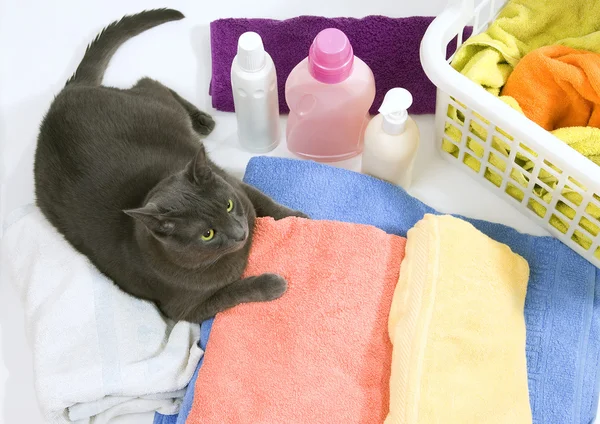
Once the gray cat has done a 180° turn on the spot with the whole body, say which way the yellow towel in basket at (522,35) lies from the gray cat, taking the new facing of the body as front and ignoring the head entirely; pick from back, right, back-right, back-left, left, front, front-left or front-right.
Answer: back-right

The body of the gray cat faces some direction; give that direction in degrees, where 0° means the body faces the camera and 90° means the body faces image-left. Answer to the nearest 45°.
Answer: approximately 315°

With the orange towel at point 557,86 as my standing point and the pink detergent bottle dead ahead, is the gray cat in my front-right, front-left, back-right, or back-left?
front-left

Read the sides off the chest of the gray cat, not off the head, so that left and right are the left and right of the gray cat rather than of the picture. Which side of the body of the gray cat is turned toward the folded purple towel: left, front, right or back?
left

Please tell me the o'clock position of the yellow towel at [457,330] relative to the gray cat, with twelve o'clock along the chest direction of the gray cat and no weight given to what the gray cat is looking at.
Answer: The yellow towel is roughly at 12 o'clock from the gray cat.
